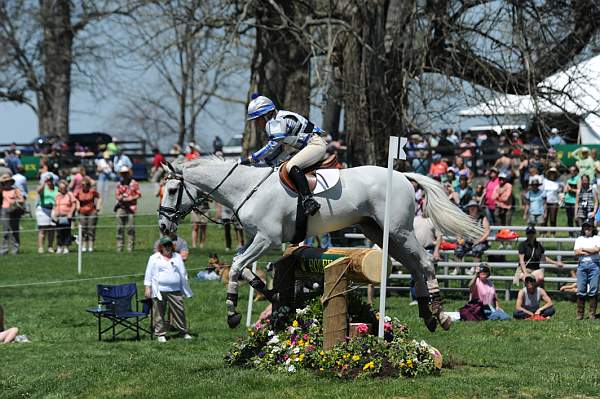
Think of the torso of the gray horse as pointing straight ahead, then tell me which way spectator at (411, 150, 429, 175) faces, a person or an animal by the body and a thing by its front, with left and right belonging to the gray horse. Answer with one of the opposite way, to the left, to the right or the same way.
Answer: to the left

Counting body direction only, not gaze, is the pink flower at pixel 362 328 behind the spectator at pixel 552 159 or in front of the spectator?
in front

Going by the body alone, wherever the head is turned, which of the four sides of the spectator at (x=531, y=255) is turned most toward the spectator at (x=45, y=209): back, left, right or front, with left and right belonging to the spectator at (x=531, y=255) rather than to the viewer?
right

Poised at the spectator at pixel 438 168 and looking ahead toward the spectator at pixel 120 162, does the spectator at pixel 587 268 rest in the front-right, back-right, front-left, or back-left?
back-left

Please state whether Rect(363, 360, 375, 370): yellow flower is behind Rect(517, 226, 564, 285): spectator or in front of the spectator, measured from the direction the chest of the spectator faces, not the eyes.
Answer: in front

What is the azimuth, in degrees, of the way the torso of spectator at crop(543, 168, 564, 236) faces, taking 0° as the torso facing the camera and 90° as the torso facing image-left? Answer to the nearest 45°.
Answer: approximately 0°

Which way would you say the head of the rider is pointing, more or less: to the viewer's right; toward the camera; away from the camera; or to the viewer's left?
to the viewer's left

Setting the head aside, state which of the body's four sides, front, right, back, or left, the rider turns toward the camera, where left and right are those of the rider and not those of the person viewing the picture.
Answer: left

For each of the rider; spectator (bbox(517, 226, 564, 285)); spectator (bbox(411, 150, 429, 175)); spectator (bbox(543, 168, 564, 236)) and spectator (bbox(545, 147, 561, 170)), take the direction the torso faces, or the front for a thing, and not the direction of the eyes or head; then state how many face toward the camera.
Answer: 4

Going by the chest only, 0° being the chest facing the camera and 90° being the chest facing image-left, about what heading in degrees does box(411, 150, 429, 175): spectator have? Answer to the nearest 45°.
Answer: approximately 0°

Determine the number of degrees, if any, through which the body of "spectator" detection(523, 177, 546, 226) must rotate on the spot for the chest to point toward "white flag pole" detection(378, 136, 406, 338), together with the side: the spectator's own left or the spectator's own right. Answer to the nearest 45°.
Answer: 0° — they already face it

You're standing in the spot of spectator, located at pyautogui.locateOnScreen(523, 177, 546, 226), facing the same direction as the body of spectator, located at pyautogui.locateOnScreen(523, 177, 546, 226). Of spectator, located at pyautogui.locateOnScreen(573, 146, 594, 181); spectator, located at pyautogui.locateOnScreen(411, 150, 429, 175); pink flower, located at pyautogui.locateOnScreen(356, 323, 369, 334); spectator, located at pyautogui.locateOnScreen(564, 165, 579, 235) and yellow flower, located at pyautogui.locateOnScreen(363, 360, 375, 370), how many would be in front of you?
2
